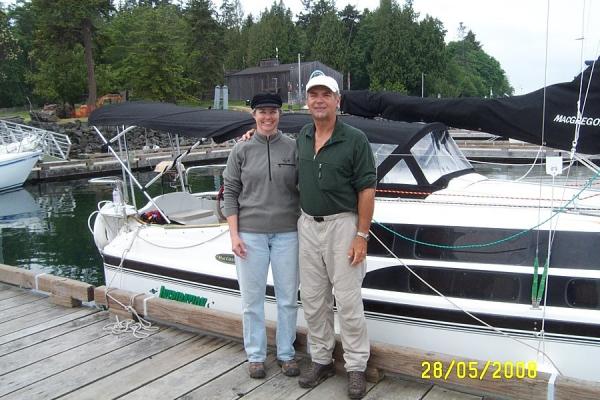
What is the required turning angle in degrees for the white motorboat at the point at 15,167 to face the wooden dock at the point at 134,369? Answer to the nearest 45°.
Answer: approximately 90° to its right

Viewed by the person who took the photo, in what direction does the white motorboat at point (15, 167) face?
facing to the right of the viewer

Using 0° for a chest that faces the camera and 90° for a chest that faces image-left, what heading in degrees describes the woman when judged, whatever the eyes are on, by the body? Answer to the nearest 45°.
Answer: approximately 0°

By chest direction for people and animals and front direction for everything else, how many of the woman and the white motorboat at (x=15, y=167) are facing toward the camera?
1

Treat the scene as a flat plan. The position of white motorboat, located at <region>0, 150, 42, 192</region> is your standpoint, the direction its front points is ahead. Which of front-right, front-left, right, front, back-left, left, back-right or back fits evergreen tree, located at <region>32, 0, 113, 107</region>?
left

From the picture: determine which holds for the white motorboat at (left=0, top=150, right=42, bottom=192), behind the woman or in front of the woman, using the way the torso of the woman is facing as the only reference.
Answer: behind

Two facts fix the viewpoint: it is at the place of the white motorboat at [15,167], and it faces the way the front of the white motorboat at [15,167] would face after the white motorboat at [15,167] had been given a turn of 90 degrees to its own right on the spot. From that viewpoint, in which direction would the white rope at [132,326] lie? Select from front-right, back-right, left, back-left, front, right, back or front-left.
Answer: front

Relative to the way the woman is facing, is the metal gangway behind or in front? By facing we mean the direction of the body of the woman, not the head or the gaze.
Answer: behind

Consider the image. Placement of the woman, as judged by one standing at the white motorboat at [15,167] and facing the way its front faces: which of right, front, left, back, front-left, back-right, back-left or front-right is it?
right
